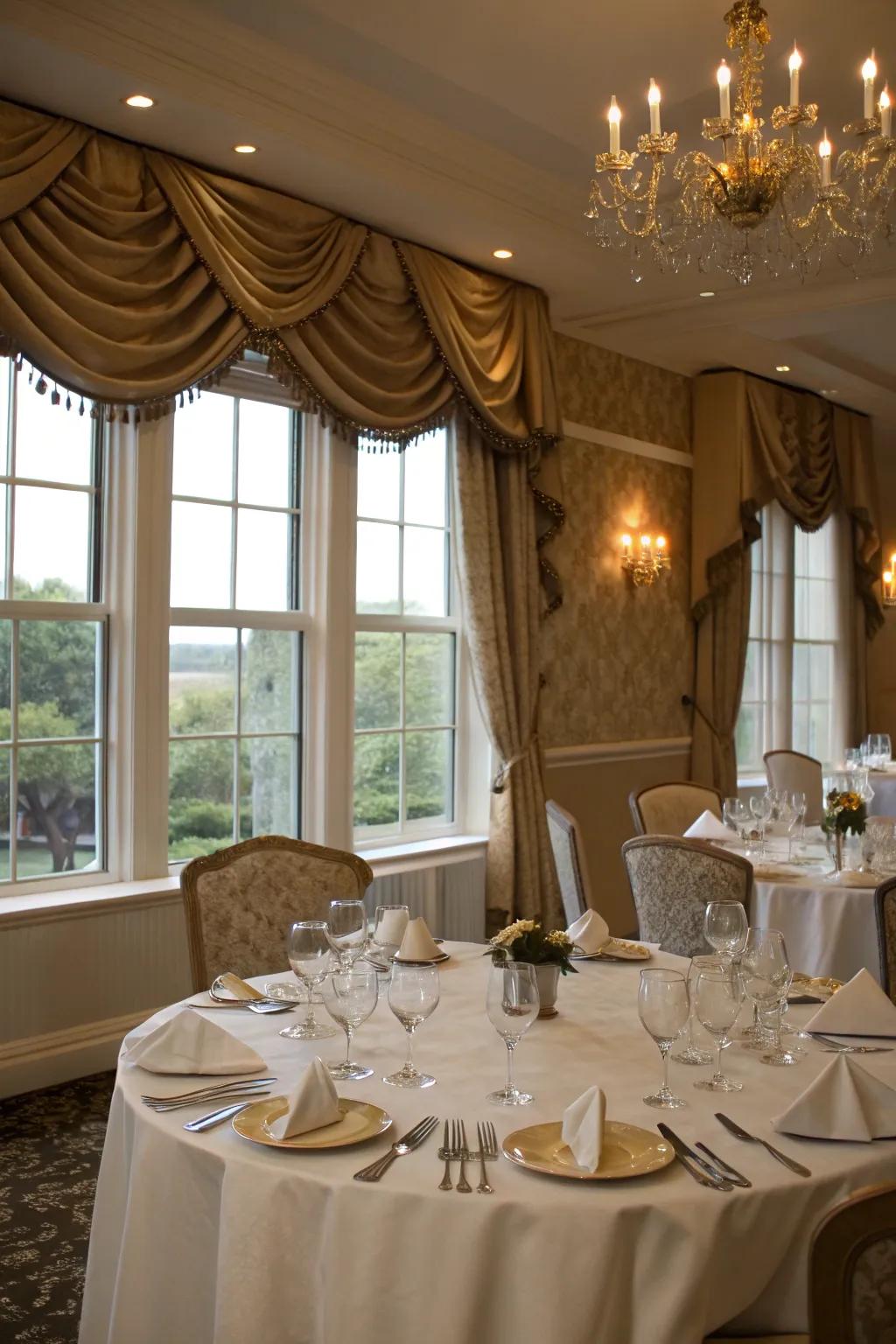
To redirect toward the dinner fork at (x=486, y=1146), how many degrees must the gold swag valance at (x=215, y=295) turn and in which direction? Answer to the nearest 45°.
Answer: approximately 45° to its right

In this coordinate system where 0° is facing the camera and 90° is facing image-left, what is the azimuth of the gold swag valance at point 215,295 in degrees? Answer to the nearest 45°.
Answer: approximately 315°

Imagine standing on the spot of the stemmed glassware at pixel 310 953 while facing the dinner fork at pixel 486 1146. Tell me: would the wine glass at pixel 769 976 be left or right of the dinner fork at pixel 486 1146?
left

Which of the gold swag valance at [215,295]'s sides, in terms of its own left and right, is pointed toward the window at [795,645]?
left

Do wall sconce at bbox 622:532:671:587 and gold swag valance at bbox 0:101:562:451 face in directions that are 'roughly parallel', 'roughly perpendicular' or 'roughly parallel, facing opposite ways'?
roughly perpendicular

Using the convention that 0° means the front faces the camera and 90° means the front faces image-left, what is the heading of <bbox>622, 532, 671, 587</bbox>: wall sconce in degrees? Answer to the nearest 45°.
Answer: approximately 0°

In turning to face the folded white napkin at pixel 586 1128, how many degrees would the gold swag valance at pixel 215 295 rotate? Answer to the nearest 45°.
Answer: approximately 45° to its right

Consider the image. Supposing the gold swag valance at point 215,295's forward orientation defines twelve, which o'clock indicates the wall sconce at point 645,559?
The wall sconce is roughly at 9 o'clock from the gold swag valance.
